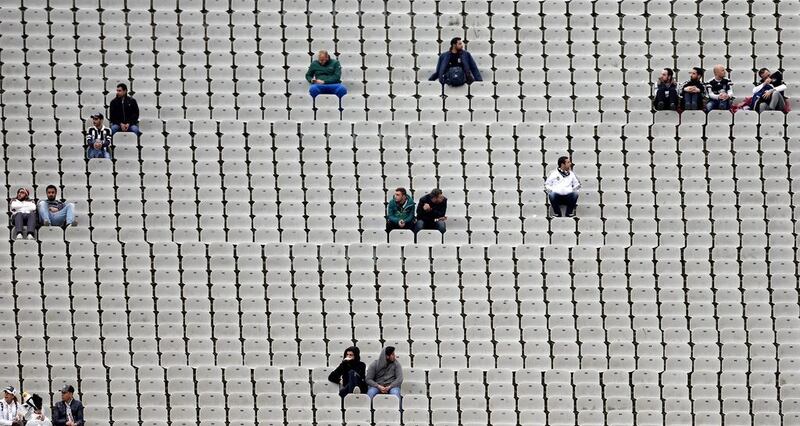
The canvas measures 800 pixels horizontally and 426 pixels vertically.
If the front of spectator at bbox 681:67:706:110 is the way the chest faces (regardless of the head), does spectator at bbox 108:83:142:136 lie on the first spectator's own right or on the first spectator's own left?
on the first spectator's own right

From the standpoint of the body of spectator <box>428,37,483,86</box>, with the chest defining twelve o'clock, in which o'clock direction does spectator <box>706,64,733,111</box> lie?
spectator <box>706,64,733,111</box> is roughly at 9 o'clock from spectator <box>428,37,483,86</box>.

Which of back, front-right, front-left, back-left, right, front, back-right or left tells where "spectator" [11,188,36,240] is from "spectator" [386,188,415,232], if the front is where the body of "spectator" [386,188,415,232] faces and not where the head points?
right

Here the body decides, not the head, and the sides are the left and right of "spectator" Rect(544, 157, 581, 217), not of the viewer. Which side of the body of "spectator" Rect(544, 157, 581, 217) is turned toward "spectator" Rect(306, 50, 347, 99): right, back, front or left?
right

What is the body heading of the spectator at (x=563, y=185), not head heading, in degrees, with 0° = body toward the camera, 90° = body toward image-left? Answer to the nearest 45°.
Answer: approximately 0°
